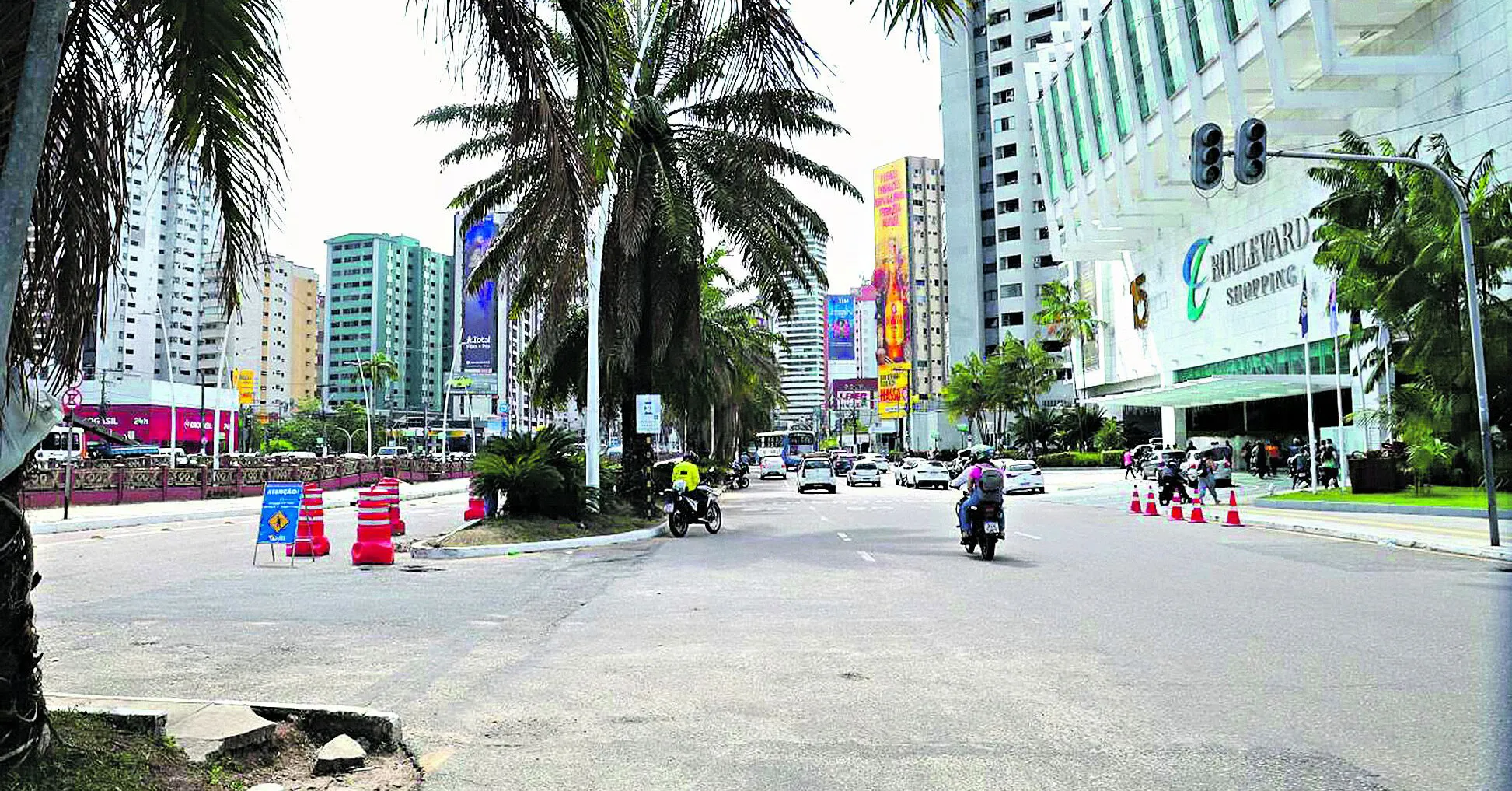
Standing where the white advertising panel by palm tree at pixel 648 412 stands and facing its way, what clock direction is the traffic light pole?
The traffic light pole is roughly at 10 o'clock from the white advertising panel by palm tree.

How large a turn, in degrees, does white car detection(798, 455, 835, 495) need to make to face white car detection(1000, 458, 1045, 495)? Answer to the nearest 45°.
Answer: approximately 90° to its right

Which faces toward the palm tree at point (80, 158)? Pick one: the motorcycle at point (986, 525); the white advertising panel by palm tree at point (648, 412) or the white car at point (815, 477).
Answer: the white advertising panel by palm tree

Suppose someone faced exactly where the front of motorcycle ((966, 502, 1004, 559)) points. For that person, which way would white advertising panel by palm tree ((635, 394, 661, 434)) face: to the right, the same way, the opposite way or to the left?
the opposite way

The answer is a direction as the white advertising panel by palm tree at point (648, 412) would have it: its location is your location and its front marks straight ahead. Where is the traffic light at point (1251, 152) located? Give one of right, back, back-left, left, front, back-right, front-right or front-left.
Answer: front-left

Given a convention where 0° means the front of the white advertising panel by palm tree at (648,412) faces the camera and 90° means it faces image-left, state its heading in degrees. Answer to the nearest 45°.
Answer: approximately 0°

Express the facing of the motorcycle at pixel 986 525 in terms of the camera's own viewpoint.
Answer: facing away from the viewer

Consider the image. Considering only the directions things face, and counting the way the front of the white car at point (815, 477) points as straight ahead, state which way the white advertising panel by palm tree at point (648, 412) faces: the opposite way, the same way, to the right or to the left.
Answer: the opposite way

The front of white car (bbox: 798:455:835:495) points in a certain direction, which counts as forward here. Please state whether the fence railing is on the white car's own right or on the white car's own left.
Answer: on the white car's own left

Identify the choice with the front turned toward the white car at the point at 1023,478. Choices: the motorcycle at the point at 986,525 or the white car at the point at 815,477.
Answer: the motorcycle
